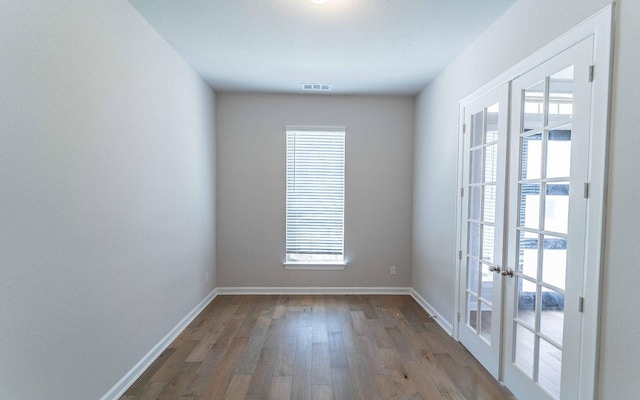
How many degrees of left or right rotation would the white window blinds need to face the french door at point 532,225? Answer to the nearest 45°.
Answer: approximately 45° to its left

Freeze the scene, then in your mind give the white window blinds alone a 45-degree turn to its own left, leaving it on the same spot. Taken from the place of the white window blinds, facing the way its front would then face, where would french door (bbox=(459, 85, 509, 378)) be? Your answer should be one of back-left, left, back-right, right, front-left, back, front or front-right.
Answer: front

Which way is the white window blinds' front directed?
toward the camera
